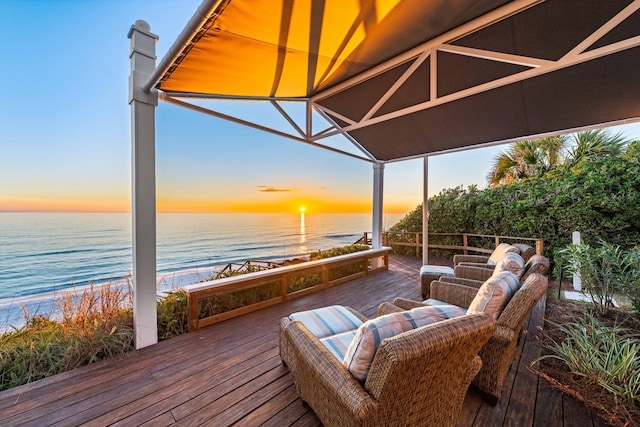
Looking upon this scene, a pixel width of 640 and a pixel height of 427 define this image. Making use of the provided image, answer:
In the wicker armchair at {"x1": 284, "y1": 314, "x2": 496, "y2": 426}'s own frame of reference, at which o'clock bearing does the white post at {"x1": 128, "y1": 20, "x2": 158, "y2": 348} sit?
The white post is roughly at 11 o'clock from the wicker armchair.

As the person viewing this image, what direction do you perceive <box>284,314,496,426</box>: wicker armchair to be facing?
facing away from the viewer and to the left of the viewer

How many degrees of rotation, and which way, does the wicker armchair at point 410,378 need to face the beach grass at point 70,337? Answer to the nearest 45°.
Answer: approximately 45° to its left

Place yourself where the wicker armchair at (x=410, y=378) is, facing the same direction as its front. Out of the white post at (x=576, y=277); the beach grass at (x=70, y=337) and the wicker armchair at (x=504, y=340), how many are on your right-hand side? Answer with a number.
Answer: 2

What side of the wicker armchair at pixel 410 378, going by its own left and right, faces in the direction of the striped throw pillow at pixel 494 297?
right

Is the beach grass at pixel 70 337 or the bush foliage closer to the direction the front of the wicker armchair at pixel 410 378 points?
the beach grass

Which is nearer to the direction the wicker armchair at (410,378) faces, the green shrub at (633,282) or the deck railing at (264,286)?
the deck railing

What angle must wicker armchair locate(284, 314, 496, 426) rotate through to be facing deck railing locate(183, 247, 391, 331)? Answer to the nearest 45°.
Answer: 0° — it already faces it

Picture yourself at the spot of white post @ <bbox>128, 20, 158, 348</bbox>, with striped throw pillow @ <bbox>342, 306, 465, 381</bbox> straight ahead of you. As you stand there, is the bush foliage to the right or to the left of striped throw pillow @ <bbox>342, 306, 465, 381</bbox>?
left

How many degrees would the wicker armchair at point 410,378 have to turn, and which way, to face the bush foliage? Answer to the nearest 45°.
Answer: approximately 90° to its right

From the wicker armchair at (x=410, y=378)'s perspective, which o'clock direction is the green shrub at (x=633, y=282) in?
The green shrub is roughly at 3 o'clock from the wicker armchair.
